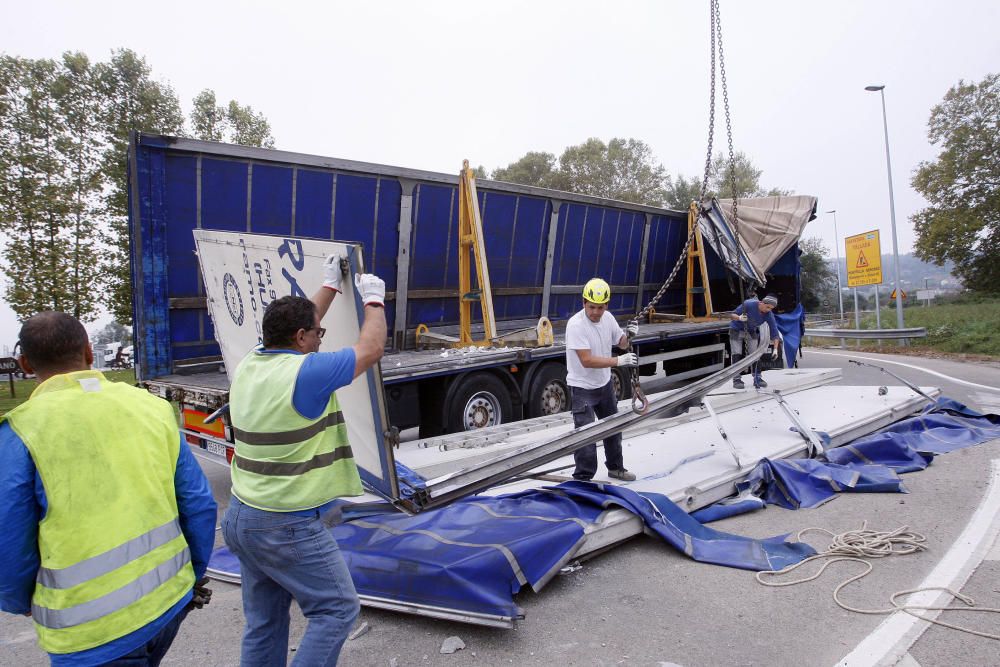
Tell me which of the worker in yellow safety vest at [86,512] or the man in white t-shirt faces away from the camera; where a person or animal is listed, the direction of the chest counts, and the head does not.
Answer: the worker in yellow safety vest

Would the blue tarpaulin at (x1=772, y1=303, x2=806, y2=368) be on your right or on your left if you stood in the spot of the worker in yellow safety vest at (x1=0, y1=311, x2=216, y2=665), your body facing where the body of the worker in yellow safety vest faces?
on your right

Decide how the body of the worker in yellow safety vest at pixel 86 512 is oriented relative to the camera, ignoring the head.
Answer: away from the camera

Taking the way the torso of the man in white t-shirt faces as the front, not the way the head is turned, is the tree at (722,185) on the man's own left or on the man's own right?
on the man's own left

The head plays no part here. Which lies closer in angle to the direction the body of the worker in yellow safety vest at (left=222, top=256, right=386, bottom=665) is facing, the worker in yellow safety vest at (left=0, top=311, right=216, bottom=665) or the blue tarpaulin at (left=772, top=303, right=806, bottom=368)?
the blue tarpaulin

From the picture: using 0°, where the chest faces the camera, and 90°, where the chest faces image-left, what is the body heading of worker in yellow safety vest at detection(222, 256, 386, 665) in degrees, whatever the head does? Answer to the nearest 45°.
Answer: approximately 225°

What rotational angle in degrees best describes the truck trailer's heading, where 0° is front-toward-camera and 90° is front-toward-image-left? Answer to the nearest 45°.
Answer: approximately 225°

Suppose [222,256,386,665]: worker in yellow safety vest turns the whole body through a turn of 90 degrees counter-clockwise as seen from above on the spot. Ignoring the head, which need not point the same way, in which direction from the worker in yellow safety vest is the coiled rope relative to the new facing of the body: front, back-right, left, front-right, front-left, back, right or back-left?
back-right

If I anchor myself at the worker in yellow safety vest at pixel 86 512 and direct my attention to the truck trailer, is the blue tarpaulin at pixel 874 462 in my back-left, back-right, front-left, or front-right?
front-right

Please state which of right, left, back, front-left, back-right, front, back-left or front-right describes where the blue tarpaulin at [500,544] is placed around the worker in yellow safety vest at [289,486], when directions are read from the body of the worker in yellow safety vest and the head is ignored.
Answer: front

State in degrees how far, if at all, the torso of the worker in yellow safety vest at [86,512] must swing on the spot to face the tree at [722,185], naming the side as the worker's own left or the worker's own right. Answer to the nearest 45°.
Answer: approximately 45° to the worker's own right

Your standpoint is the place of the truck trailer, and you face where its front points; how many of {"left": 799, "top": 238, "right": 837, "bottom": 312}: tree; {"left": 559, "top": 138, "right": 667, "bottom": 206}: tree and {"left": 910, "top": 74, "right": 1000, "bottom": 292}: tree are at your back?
0

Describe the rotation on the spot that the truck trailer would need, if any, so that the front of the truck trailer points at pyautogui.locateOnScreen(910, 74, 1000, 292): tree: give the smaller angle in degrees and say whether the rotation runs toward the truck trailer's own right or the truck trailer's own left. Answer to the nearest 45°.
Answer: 0° — it already faces it
